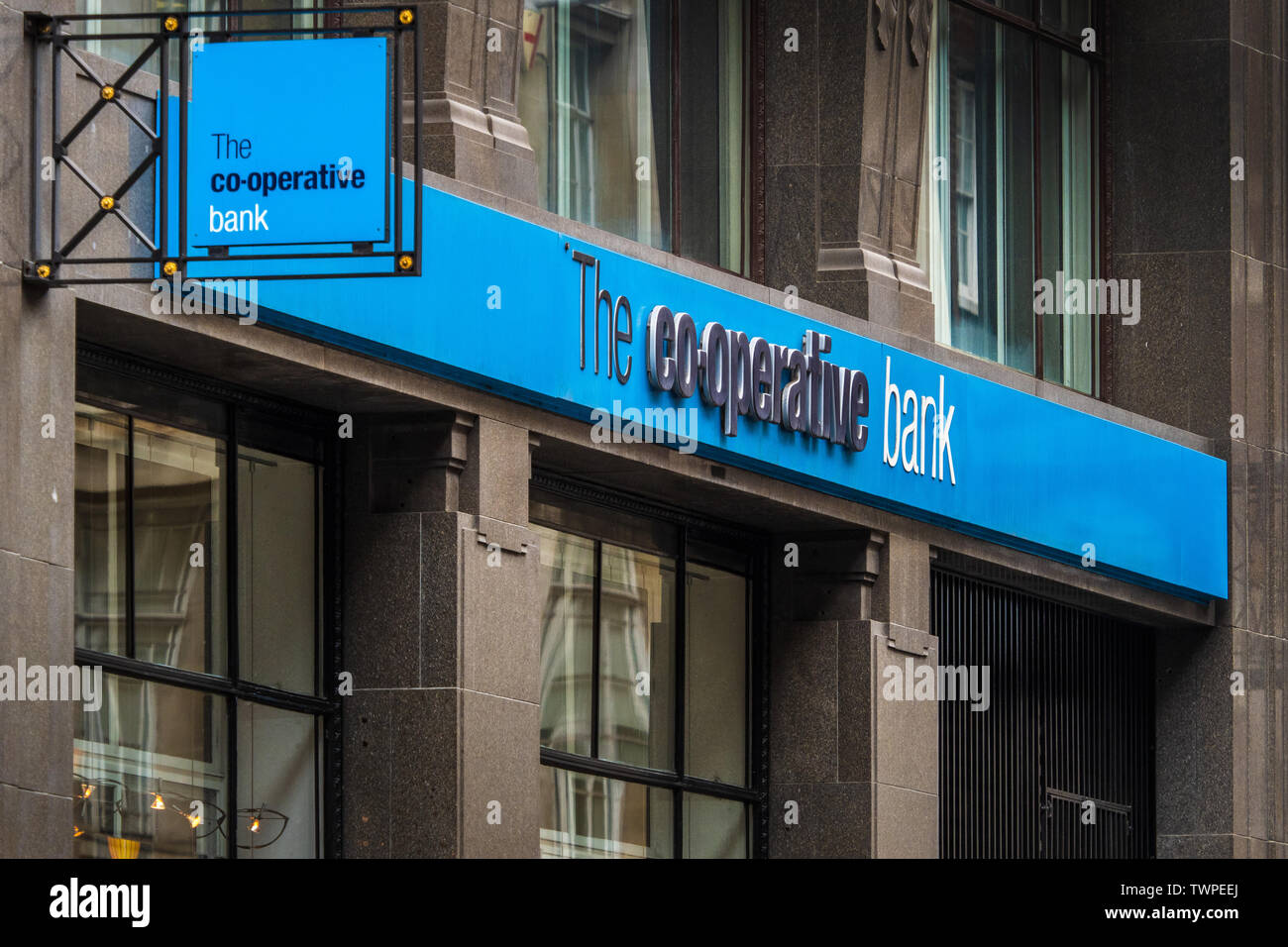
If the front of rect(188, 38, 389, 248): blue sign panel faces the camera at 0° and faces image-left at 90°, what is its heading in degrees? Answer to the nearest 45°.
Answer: approximately 0°

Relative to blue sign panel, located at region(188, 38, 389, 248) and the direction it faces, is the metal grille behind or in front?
behind

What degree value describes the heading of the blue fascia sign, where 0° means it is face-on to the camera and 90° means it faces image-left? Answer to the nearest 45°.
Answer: approximately 315°
